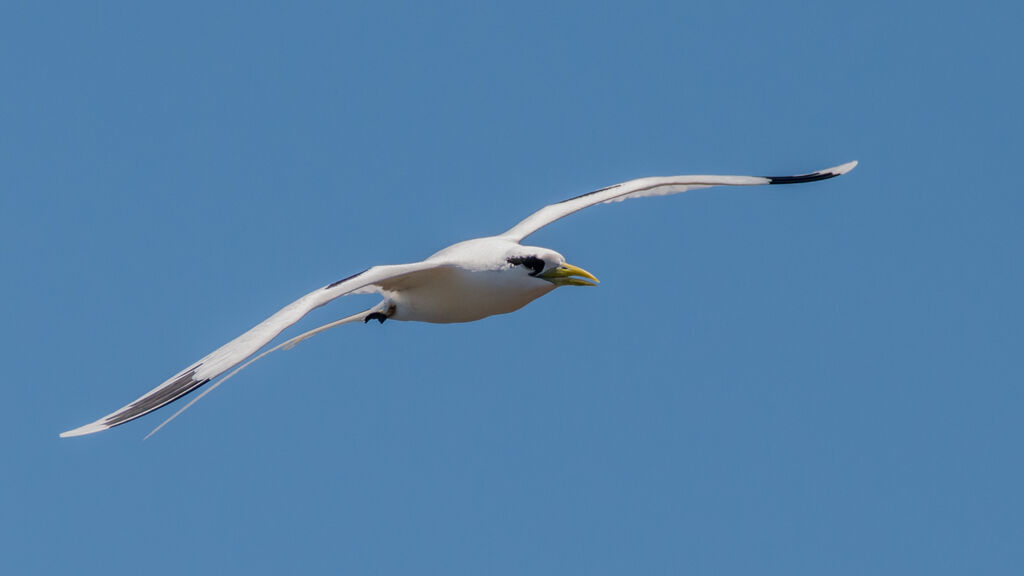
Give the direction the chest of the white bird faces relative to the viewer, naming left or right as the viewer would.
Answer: facing the viewer and to the right of the viewer
